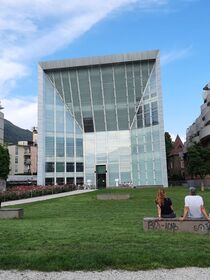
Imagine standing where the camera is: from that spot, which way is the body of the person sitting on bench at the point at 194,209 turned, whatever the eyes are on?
away from the camera

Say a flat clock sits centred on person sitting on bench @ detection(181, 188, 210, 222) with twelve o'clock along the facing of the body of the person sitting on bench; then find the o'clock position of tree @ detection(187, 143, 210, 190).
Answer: The tree is roughly at 12 o'clock from the person sitting on bench.

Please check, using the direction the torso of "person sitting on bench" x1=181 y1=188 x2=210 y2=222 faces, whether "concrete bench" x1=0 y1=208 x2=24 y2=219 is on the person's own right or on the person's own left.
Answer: on the person's own left

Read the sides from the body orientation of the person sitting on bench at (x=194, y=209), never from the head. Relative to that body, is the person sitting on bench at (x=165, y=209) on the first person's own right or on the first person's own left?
on the first person's own left
